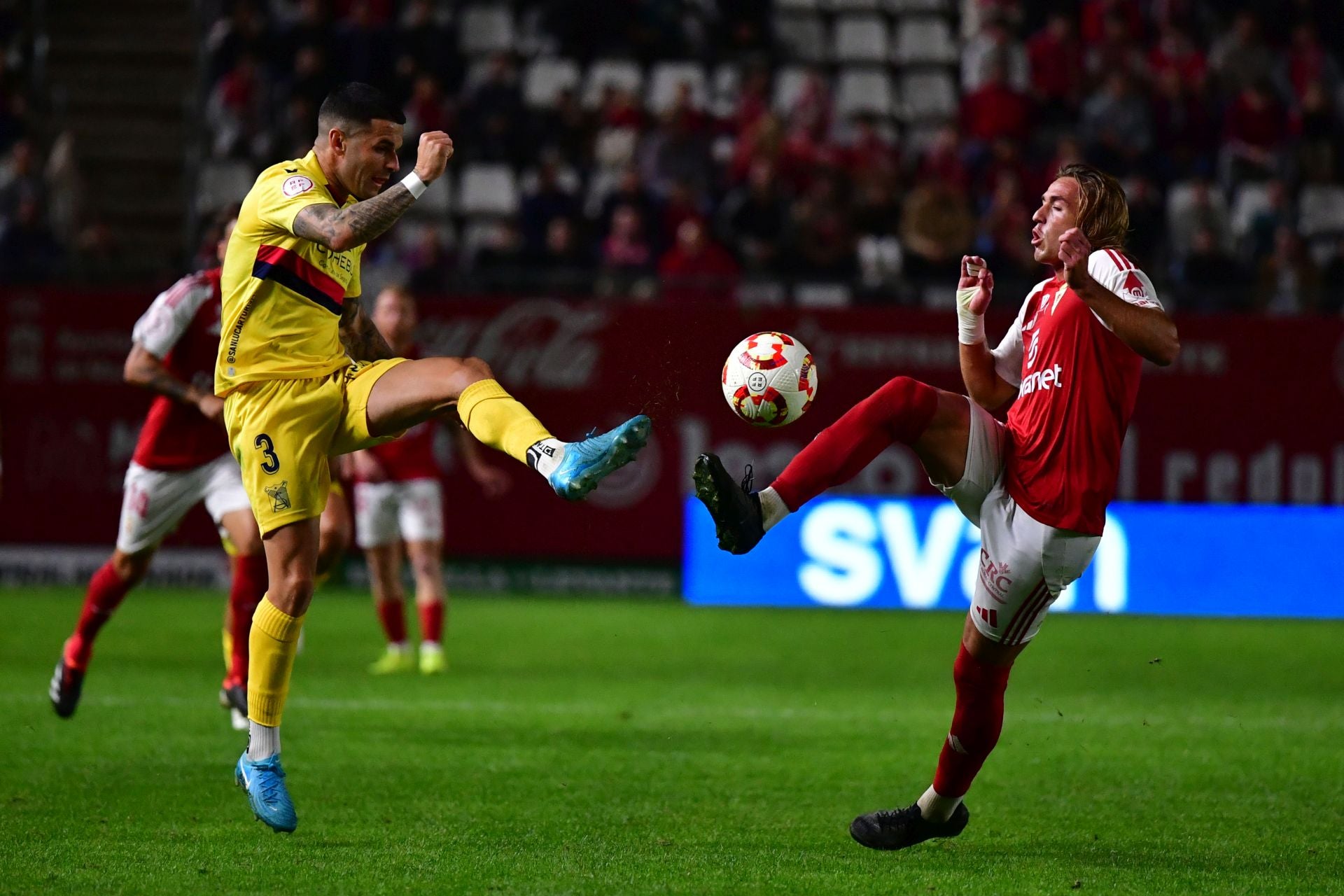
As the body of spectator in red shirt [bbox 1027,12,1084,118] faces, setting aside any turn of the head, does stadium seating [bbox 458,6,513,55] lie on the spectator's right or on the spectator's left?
on the spectator's right

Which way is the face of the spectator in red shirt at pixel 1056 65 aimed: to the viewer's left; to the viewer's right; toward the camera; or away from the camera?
toward the camera

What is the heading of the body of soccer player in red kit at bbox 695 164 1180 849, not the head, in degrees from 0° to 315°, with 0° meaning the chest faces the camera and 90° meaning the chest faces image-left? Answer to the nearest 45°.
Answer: approximately 45°

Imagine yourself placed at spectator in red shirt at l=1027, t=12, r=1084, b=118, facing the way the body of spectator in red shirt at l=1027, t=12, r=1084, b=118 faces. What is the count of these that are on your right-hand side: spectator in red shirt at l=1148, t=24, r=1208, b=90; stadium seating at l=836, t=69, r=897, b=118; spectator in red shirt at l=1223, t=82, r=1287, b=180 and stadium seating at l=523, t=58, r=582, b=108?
2

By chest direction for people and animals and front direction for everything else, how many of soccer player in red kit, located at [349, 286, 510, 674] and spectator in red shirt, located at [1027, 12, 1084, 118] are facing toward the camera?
2

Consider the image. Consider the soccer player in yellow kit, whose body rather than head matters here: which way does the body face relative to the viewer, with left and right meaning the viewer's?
facing the viewer and to the right of the viewer

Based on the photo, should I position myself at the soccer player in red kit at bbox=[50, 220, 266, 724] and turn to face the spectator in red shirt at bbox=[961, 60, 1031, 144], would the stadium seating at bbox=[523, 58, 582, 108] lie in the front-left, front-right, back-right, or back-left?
front-left

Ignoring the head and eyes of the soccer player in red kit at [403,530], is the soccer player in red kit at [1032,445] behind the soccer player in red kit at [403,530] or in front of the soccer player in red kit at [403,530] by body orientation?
in front

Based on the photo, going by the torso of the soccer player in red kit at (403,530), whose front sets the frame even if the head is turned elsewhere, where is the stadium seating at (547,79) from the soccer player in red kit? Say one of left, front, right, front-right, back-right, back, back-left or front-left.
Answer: back

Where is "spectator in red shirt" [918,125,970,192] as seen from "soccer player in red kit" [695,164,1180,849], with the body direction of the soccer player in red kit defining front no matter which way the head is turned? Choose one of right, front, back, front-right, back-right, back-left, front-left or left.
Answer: back-right

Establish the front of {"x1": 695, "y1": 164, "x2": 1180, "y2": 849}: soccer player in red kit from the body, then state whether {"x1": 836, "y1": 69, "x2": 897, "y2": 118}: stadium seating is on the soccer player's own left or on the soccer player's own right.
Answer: on the soccer player's own right

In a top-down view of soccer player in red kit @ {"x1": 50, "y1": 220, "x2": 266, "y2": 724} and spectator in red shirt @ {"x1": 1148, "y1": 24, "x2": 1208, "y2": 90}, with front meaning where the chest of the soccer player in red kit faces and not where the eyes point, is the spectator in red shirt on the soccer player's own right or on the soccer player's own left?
on the soccer player's own left

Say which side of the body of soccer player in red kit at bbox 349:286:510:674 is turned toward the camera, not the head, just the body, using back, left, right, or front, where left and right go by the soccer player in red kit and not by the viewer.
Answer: front

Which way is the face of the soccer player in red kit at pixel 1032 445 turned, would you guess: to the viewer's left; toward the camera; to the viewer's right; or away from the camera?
to the viewer's left

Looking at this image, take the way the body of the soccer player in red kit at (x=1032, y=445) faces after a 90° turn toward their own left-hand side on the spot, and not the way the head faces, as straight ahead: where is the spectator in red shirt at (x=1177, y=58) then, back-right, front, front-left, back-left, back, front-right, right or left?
back-left

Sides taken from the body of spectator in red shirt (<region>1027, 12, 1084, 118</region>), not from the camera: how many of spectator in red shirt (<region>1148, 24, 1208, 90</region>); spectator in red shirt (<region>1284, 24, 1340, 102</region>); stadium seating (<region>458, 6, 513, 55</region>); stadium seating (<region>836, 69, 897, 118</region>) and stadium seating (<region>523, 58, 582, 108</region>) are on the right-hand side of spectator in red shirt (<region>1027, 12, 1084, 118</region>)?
3

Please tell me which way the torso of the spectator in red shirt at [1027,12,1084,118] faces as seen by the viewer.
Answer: toward the camera
